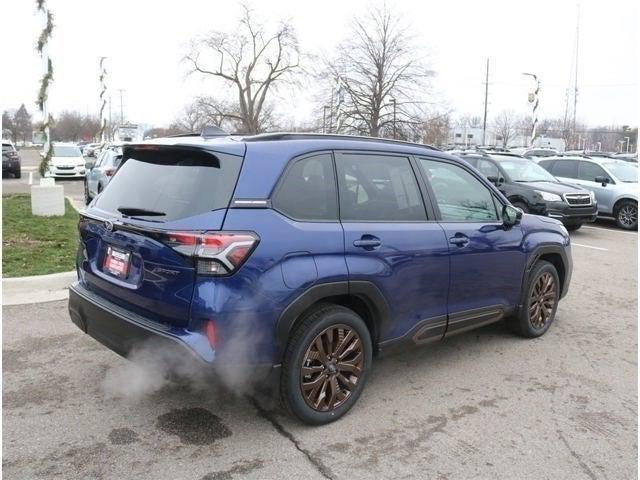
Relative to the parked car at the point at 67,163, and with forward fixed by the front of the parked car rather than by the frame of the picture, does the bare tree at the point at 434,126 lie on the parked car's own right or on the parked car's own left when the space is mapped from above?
on the parked car's own left

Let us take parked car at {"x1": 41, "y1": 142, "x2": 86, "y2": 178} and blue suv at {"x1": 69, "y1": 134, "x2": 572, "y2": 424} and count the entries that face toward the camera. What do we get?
1

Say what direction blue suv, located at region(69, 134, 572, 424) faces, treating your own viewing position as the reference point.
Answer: facing away from the viewer and to the right of the viewer

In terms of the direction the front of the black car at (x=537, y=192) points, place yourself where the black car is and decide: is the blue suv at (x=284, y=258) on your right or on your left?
on your right

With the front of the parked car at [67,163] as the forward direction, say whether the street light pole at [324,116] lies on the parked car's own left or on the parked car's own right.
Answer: on the parked car's own left

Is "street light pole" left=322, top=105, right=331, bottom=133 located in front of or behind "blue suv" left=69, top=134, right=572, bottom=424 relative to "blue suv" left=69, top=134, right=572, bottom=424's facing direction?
in front

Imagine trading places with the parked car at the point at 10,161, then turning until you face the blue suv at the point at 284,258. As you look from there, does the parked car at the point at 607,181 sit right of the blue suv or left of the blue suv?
left

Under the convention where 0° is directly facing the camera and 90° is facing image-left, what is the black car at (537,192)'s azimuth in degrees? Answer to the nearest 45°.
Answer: approximately 315°

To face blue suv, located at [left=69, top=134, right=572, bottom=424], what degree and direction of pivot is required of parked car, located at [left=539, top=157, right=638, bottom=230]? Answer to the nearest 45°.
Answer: approximately 45° to its right

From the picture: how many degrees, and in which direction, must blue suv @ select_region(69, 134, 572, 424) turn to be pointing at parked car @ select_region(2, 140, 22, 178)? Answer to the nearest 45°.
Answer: approximately 90° to its left
